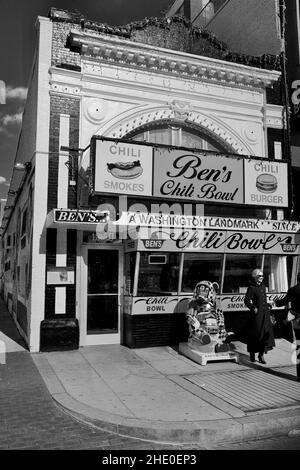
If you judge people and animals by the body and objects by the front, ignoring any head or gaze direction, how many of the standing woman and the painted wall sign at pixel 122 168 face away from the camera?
0

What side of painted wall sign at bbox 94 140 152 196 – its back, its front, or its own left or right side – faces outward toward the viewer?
front
